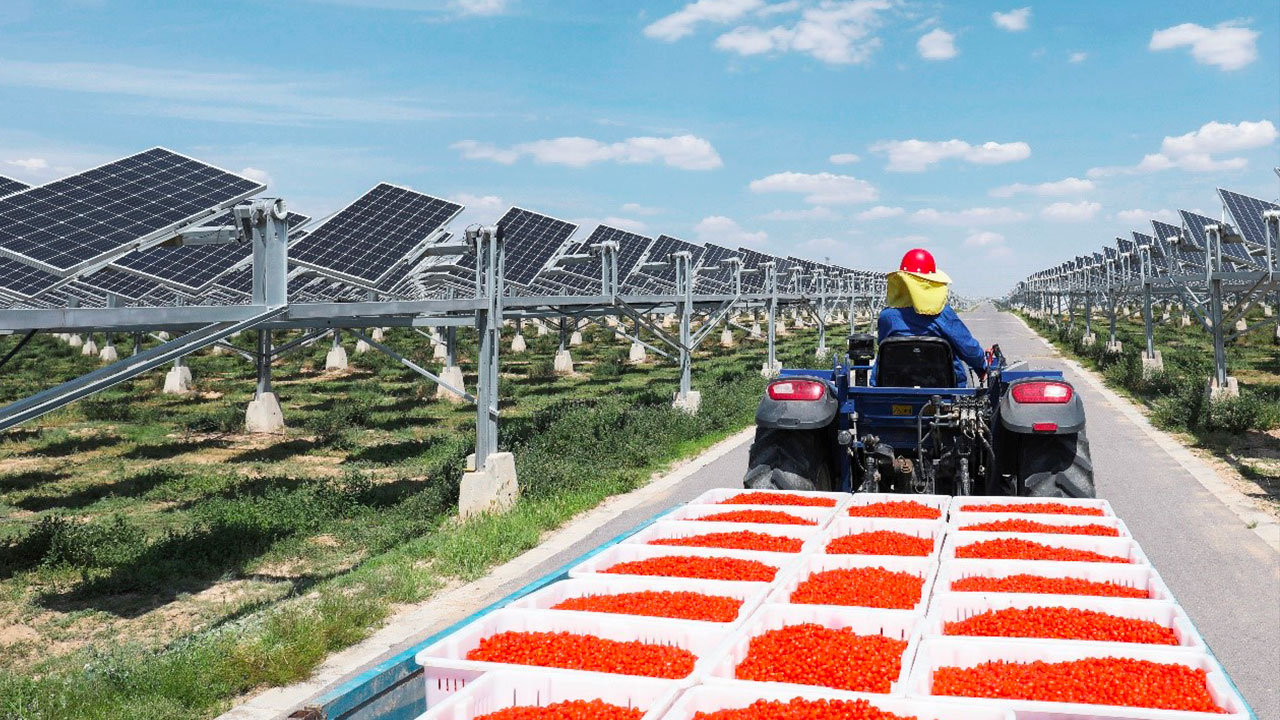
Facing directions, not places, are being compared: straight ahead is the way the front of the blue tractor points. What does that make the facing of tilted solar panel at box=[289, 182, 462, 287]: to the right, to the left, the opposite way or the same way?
the opposite way

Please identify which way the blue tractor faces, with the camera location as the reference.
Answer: facing away from the viewer

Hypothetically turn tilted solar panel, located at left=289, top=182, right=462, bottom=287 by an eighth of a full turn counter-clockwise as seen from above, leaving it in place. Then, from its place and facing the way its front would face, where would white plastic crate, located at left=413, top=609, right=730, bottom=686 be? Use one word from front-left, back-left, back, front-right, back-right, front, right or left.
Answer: front

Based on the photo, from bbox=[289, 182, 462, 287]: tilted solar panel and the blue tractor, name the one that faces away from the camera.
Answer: the blue tractor

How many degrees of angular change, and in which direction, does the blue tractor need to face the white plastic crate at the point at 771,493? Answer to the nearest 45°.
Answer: approximately 135° to its left

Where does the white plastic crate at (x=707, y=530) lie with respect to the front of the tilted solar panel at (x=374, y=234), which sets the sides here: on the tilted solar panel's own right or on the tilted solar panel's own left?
on the tilted solar panel's own left

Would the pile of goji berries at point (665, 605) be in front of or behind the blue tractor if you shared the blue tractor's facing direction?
behind

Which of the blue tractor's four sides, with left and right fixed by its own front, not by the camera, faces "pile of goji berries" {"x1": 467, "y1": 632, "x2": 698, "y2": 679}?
back

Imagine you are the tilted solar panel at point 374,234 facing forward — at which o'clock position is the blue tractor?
The blue tractor is roughly at 10 o'clock from the tilted solar panel.

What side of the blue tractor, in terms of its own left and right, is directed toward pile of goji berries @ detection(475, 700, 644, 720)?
back

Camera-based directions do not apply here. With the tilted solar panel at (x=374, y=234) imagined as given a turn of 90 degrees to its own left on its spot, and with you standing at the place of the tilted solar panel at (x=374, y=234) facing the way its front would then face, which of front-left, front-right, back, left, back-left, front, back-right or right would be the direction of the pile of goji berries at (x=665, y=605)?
front-right

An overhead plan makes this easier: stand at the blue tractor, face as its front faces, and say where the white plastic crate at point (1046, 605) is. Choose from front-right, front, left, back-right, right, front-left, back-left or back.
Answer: back

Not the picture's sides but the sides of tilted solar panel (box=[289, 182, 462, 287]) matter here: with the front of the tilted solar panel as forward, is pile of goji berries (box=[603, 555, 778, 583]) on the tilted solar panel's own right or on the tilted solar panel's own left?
on the tilted solar panel's own left

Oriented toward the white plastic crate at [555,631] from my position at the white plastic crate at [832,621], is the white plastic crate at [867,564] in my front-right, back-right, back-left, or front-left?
back-right

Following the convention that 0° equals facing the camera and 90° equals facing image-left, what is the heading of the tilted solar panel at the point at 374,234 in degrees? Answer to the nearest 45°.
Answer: approximately 45°

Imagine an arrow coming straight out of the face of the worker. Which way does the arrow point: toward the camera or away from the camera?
away from the camera

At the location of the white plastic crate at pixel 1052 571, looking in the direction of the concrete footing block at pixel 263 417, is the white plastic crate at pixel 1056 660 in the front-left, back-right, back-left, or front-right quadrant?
back-left

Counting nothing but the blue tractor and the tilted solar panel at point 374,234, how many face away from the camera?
1

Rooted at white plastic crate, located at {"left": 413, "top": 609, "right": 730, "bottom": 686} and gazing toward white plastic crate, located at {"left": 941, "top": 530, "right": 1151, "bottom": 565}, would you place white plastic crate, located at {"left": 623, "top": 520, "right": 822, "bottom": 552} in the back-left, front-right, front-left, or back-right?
front-left
